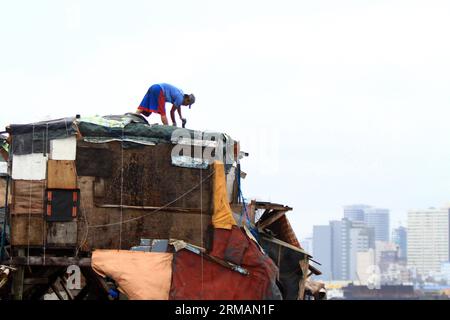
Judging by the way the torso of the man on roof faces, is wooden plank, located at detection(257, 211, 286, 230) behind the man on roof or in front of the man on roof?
in front

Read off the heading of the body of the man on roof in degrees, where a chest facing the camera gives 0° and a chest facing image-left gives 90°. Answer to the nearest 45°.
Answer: approximately 270°
